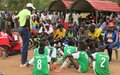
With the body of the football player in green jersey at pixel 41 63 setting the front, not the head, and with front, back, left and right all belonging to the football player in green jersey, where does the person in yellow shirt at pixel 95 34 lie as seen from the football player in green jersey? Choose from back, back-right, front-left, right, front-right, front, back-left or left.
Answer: front-right

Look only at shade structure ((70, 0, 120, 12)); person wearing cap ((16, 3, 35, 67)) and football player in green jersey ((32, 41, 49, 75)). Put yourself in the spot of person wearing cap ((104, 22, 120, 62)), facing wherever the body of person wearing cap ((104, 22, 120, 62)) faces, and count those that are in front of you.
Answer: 2

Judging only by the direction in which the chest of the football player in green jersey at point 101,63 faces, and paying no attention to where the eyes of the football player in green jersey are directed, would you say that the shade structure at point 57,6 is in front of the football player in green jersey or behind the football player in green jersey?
in front

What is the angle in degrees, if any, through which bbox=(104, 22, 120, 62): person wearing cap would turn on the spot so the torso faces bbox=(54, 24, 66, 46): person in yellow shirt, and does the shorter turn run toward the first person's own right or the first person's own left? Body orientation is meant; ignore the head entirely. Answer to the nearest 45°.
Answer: approximately 90° to the first person's own right

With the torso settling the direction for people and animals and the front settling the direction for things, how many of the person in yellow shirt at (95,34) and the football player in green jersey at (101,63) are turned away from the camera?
1

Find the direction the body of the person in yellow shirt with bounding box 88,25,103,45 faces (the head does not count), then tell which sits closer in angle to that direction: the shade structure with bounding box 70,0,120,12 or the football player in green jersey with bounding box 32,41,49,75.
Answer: the football player in green jersey

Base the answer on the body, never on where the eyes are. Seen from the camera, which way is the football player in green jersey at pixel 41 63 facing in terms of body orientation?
away from the camera

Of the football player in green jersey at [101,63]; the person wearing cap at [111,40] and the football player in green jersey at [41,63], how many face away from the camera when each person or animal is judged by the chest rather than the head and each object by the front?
2

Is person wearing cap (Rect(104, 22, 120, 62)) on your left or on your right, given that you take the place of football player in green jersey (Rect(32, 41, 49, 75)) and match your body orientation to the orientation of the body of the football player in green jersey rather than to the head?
on your right

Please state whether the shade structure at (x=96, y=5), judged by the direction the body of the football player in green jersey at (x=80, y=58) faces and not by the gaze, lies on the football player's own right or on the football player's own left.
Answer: on the football player's own right

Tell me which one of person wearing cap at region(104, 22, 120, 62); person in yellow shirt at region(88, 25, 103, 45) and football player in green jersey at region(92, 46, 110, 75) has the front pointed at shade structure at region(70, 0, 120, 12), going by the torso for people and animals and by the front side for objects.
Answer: the football player in green jersey

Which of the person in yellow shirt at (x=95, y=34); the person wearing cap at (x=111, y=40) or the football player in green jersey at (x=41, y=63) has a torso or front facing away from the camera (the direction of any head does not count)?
the football player in green jersey

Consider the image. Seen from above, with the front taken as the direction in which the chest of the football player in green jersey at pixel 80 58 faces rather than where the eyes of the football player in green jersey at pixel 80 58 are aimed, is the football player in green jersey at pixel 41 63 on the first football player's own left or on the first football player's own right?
on the first football player's own left

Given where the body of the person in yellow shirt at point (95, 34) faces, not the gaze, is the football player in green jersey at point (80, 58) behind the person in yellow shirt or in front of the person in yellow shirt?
in front

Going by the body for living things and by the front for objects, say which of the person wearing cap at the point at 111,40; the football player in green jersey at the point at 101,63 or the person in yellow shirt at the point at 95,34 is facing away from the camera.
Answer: the football player in green jersey

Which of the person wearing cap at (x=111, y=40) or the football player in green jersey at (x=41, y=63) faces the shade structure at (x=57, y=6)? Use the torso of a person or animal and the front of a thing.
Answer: the football player in green jersey

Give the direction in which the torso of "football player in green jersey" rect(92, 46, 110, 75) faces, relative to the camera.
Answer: away from the camera
